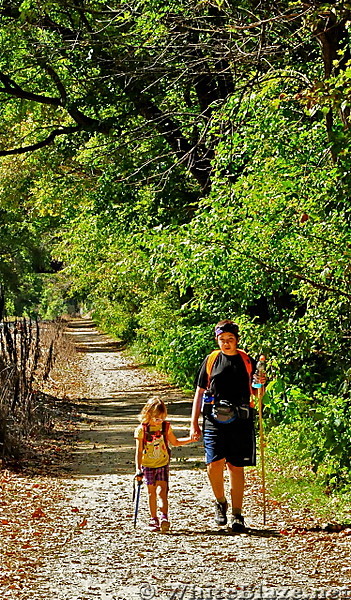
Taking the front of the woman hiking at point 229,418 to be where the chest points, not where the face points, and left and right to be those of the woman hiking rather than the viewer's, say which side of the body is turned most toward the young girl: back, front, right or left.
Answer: right

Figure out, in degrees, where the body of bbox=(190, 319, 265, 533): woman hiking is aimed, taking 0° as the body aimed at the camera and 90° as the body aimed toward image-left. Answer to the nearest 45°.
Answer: approximately 0°

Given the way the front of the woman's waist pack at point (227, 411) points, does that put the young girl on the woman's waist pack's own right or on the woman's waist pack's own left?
on the woman's waist pack's own right

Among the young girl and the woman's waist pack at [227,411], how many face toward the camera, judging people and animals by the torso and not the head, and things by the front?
2

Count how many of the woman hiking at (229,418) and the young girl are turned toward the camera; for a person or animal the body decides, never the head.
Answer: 2

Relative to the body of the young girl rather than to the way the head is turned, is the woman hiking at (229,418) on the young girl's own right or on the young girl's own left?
on the young girl's own left

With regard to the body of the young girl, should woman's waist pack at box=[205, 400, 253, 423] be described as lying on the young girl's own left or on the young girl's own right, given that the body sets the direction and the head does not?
on the young girl's own left

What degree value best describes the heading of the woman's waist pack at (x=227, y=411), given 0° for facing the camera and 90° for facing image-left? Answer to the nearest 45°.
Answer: approximately 0°
